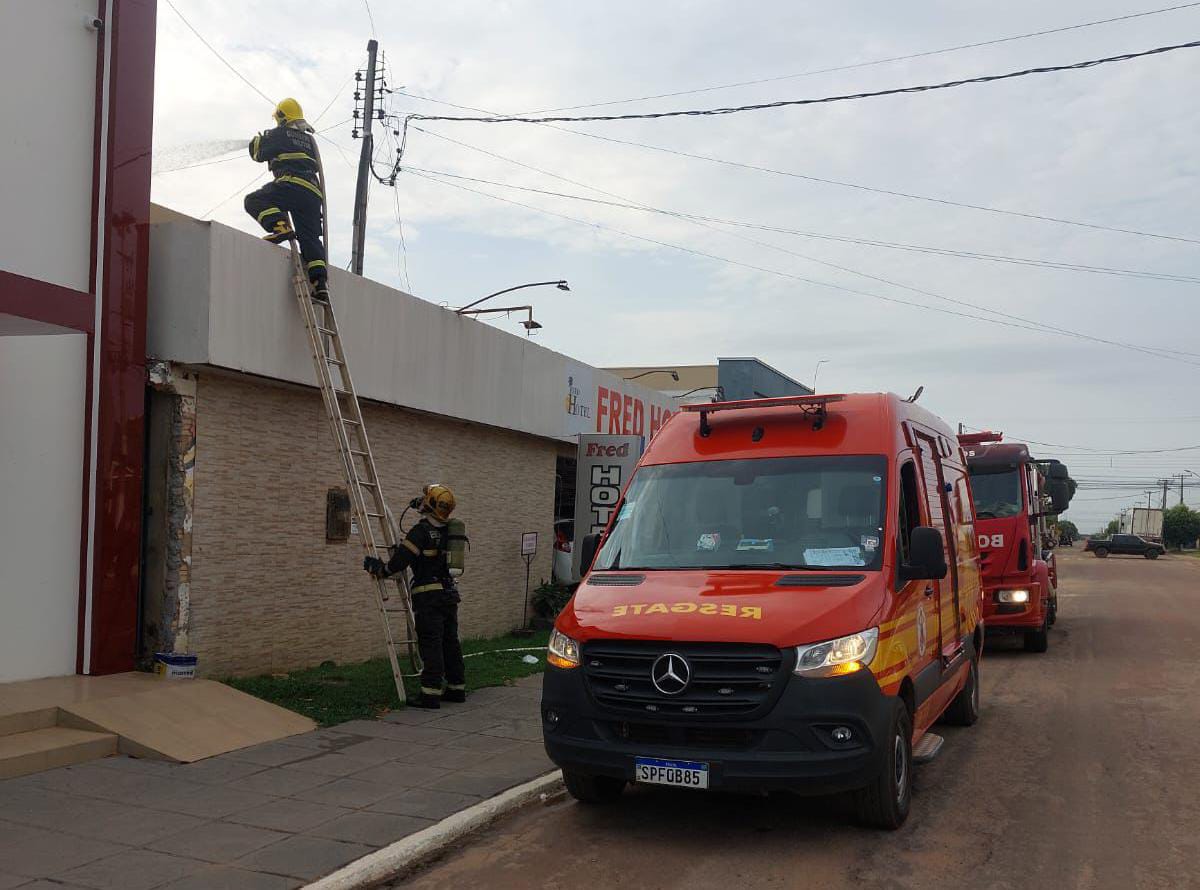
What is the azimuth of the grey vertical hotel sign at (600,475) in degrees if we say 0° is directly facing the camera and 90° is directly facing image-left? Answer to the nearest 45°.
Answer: approximately 0°

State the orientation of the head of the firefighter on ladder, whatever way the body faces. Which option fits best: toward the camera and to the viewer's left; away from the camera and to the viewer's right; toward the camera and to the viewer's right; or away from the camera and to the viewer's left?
away from the camera and to the viewer's left

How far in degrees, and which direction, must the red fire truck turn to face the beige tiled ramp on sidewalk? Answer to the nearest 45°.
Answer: approximately 45° to its right

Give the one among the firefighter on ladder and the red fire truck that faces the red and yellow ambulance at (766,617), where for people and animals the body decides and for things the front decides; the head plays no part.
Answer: the red fire truck

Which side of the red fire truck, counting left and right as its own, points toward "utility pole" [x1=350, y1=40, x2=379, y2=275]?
right

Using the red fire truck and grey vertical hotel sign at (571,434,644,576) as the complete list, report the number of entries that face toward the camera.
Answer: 2

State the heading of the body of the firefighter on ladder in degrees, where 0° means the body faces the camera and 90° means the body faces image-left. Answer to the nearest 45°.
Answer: approximately 135°

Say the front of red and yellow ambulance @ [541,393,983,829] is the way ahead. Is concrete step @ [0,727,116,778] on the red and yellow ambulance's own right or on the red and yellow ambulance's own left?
on the red and yellow ambulance's own right

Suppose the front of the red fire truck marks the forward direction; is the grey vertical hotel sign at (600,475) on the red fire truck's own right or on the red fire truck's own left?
on the red fire truck's own right
